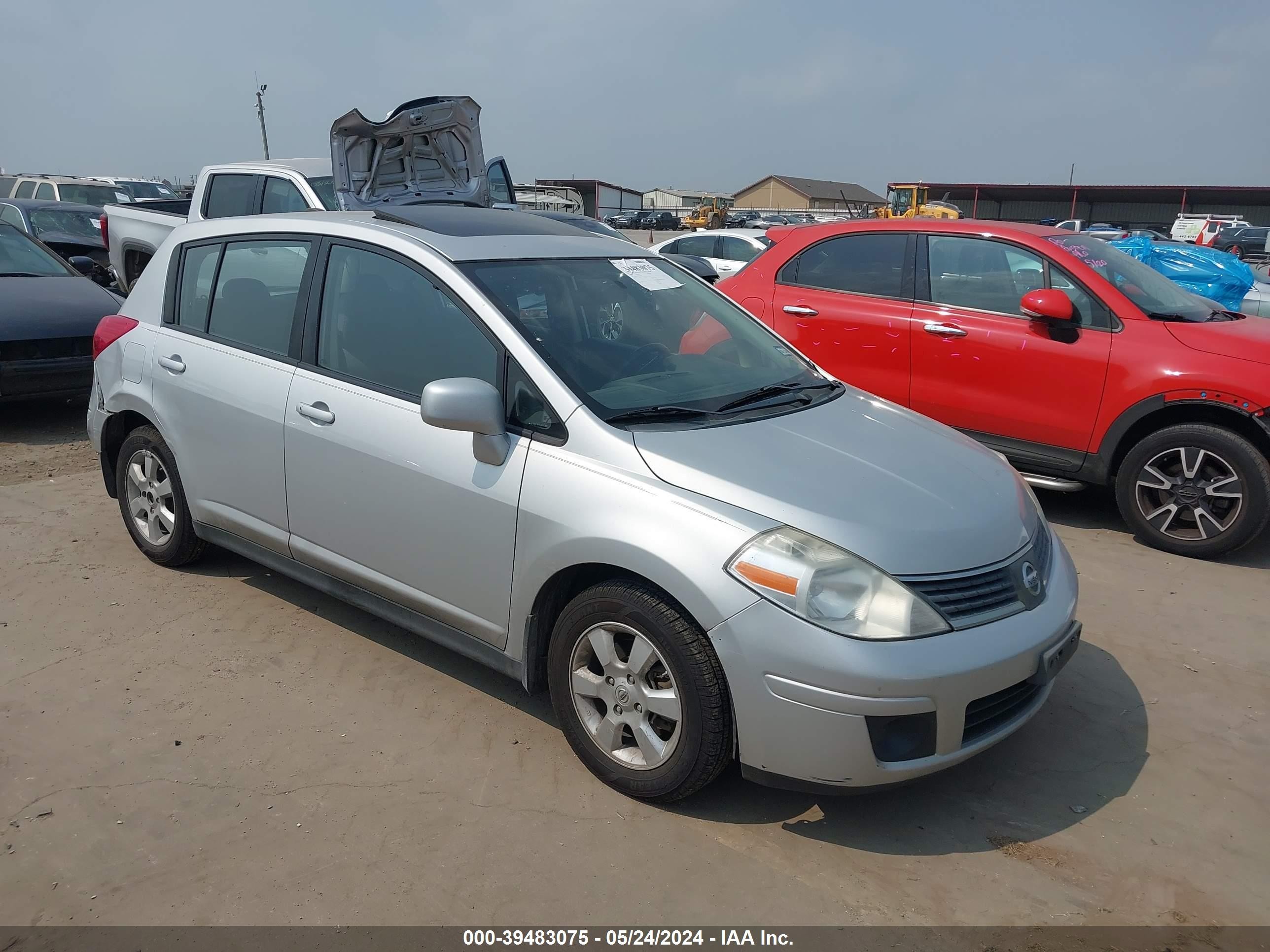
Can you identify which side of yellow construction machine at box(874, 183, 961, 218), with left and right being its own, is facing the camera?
left

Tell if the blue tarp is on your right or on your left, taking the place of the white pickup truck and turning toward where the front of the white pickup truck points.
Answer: on your left

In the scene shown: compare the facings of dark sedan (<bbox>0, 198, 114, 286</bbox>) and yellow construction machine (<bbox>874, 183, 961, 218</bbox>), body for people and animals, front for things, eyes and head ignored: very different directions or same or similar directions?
very different directions

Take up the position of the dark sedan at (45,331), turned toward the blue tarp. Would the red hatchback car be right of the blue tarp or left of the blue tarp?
right

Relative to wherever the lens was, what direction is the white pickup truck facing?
facing the viewer and to the right of the viewer

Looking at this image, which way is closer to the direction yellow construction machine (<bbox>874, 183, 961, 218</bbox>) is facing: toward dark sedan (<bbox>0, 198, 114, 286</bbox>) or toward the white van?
the dark sedan

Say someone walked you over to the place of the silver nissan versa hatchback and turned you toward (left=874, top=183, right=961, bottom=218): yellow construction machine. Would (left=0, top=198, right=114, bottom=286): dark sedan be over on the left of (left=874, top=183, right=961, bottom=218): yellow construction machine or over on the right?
left

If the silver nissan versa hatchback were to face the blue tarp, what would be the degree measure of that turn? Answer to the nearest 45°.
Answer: approximately 90° to its left

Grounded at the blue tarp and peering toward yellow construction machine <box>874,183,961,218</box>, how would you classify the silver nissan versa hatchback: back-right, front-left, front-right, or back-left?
back-left

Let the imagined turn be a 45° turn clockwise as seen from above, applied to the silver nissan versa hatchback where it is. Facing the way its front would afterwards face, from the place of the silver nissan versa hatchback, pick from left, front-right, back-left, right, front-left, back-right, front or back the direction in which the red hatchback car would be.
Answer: back-left
